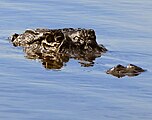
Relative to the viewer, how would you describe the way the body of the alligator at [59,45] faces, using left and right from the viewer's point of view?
facing the viewer and to the right of the viewer
